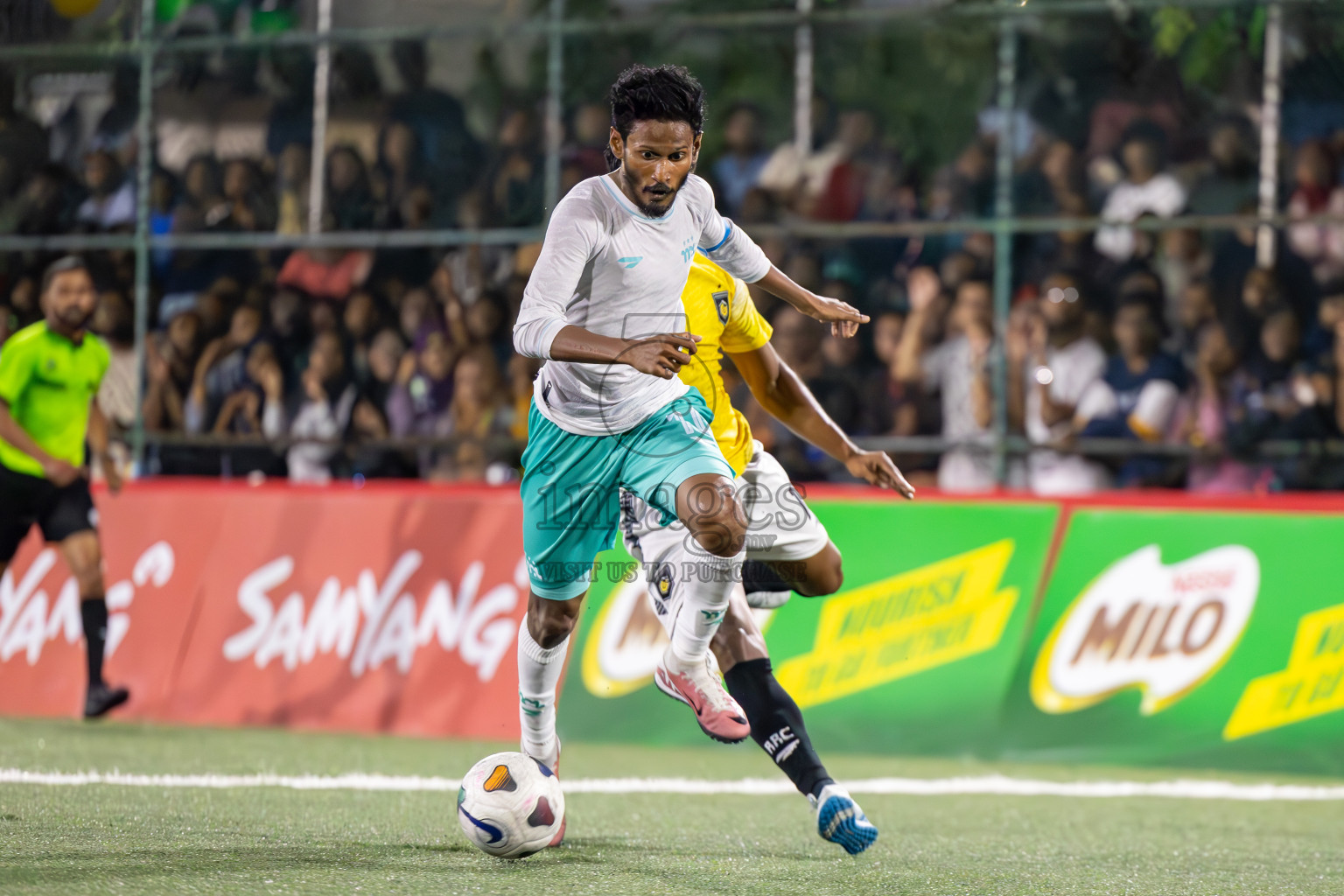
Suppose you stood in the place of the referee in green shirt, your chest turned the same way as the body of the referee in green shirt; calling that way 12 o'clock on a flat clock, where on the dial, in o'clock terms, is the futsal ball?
The futsal ball is roughly at 1 o'clock from the referee in green shirt.

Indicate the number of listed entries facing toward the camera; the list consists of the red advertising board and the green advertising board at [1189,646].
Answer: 2

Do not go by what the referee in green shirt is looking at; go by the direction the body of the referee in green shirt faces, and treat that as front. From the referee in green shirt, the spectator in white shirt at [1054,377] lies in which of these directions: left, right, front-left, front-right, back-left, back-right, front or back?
front-left

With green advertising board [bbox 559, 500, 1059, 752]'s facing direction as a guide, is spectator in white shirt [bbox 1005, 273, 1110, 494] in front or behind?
behind

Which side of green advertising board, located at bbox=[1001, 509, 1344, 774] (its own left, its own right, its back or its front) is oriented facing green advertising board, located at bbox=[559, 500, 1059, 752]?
right

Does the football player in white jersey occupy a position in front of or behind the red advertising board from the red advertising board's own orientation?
in front

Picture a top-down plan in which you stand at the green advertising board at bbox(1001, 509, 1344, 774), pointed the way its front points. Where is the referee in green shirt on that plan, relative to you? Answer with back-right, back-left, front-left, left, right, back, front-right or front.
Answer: right

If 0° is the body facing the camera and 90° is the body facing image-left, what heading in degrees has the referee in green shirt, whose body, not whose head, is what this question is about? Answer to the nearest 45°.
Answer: approximately 315°

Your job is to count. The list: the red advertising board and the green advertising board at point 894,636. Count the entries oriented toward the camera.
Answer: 2

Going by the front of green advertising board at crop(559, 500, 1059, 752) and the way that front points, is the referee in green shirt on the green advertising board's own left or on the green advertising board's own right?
on the green advertising board's own right

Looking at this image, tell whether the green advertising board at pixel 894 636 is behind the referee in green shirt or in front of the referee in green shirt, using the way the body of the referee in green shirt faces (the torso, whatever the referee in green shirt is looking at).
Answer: in front
